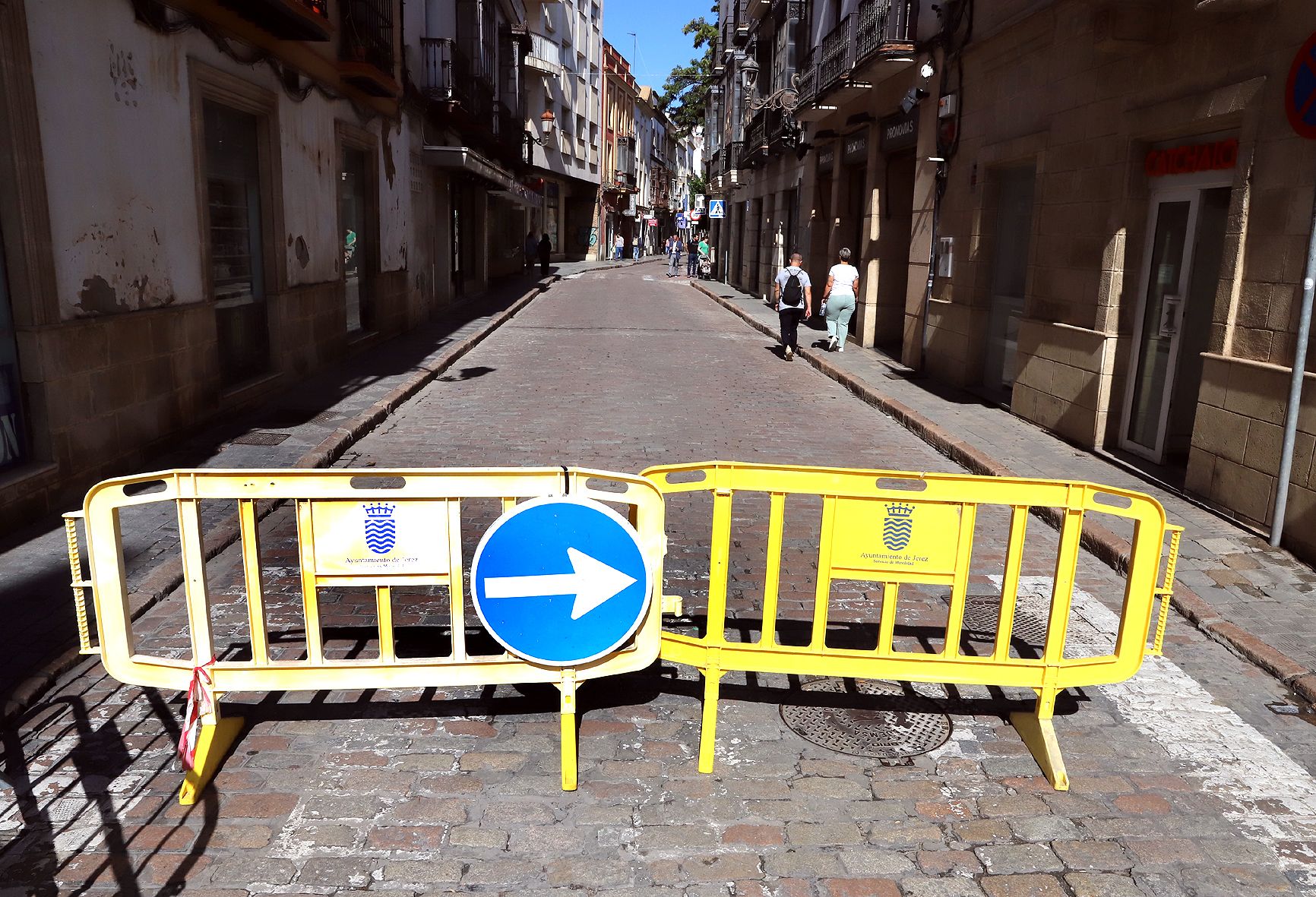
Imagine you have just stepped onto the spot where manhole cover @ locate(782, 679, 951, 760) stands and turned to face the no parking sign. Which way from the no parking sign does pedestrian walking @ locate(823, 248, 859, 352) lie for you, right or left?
left

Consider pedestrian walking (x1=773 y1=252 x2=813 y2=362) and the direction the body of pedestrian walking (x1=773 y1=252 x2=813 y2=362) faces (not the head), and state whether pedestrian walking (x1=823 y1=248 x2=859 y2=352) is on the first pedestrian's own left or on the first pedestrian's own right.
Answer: on the first pedestrian's own right

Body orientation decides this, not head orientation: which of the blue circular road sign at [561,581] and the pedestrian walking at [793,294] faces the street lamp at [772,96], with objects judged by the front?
the pedestrian walking

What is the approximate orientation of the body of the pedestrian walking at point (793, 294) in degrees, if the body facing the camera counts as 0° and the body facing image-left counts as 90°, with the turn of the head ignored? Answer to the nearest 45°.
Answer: approximately 180°

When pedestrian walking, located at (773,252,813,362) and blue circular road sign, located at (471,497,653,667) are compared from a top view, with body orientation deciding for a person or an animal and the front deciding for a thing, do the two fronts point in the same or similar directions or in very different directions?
very different directions

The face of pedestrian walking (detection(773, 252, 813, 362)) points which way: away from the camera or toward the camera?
away from the camera

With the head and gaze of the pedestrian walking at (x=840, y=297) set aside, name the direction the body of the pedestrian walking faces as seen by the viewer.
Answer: away from the camera

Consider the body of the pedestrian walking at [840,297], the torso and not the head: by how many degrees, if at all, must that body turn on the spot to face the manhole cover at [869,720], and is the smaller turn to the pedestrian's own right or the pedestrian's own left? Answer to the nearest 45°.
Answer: approximately 180°

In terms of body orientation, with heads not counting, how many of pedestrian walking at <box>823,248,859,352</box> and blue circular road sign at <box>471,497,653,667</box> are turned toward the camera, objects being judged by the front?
1

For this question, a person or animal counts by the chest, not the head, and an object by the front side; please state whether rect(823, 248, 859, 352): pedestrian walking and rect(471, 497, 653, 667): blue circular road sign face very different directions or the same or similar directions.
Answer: very different directions

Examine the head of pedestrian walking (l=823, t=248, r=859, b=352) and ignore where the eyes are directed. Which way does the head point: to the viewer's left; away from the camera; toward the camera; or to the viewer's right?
away from the camera

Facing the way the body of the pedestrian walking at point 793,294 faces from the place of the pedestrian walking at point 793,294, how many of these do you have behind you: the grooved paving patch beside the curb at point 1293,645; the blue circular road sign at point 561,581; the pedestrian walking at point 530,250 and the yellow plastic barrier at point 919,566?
3

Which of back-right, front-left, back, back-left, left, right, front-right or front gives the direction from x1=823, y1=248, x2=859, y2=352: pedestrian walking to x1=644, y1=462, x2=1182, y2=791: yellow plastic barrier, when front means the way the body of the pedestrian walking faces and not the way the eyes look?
back
